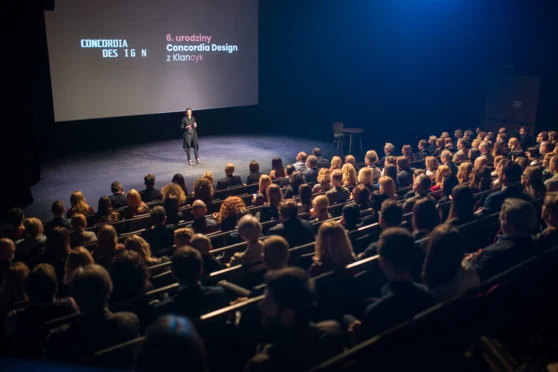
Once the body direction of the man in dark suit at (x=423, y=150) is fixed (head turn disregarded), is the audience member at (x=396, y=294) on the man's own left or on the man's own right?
on the man's own left

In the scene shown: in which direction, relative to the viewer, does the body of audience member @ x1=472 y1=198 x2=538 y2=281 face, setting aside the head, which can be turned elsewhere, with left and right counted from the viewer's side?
facing away from the viewer and to the left of the viewer

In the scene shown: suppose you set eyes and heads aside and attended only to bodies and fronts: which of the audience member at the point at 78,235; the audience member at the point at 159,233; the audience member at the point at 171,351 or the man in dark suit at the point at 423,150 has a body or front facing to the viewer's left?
the man in dark suit

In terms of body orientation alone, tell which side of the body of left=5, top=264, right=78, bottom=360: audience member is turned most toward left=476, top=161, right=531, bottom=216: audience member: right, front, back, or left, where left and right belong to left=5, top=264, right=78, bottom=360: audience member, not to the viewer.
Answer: right

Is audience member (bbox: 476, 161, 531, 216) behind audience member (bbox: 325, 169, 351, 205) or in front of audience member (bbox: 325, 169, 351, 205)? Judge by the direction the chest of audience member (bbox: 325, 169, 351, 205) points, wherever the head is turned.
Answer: behind

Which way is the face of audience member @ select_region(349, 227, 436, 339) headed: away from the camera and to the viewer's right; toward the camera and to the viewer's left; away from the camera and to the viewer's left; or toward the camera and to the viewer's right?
away from the camera and to the viewer's left

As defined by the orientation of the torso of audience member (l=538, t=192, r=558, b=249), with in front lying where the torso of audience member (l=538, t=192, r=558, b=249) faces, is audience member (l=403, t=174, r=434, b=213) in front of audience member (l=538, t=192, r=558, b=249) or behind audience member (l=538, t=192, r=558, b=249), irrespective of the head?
in front

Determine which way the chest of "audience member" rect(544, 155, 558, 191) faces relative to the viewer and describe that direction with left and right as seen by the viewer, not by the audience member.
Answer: facing away from the viewer and to the left of the viewer

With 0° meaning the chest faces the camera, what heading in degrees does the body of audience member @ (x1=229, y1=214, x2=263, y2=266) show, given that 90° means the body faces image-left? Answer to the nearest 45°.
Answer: approximately 135°

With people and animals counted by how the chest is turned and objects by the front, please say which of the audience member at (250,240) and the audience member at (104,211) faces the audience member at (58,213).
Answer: the audience member at (250,240)

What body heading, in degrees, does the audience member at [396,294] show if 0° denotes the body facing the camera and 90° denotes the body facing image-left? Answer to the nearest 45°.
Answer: approximately 135°

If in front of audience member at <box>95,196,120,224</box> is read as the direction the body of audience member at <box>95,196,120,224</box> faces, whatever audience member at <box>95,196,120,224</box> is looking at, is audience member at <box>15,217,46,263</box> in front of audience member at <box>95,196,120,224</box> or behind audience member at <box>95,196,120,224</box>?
behind

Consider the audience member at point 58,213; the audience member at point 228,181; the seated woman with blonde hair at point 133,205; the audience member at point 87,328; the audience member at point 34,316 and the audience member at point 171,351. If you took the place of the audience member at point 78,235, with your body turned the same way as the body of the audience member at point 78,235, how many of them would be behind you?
3

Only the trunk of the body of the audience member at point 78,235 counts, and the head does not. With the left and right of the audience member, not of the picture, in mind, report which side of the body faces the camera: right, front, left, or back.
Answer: back

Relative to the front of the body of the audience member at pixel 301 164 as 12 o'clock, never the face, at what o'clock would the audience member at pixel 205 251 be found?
the audience member at pixel 205 251 is roughly at 8 o'clock from the audience member at pixel 301 164.

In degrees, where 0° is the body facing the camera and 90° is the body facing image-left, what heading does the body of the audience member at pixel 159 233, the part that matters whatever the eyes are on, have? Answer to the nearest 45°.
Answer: approximately 180°
